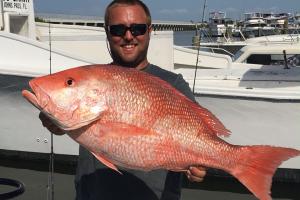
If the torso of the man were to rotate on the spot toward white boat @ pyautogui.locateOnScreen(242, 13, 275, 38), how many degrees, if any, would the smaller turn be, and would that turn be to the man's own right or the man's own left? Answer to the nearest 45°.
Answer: approximately 180°

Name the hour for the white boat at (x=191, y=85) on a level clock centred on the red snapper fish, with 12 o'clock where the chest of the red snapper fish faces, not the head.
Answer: The white boat is roughly at 3 o'clock from the red snapper fish.

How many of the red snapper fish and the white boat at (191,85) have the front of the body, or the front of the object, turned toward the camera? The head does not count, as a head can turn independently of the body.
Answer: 0

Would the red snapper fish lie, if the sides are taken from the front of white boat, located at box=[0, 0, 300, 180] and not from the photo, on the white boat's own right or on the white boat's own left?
on the white boat's own left

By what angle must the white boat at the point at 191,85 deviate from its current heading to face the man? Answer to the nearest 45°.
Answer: approximately 90° to its left

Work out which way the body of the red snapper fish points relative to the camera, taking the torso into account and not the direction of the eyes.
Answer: to the viewer's left

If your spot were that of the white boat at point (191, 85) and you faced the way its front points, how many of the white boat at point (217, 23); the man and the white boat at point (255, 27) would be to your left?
1

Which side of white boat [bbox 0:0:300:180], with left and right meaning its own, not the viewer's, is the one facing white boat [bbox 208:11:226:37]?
right

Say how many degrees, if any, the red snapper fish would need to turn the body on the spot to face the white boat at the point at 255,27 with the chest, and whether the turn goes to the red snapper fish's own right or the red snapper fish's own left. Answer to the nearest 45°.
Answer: approximately 90° to the red snapper fish's own right

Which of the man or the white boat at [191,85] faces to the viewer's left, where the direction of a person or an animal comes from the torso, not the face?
the white boat

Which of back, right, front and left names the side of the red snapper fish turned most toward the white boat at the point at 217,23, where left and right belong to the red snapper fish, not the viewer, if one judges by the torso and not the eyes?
right

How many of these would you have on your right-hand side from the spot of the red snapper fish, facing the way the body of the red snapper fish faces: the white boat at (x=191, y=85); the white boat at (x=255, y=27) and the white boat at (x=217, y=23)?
3

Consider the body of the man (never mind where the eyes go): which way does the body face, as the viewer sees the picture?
toward the camera
